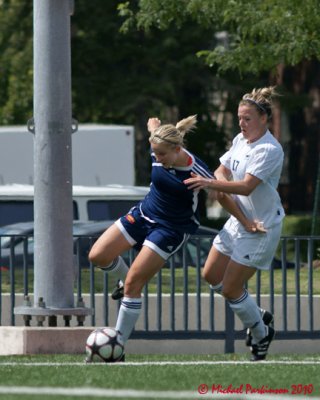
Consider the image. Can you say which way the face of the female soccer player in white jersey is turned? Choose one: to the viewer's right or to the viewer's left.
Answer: to the viewer's left

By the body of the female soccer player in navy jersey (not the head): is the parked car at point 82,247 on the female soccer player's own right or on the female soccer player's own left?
on the female soccer player's own right

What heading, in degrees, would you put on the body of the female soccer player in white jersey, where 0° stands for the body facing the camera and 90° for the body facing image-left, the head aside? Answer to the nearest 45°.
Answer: approximately 45°

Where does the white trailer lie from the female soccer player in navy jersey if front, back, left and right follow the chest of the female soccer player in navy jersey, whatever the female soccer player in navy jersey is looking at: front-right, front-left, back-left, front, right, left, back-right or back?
back-right

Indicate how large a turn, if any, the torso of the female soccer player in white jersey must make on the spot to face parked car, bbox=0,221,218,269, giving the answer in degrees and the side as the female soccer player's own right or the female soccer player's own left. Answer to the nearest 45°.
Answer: approximately 90° to the female soccer player's own right
